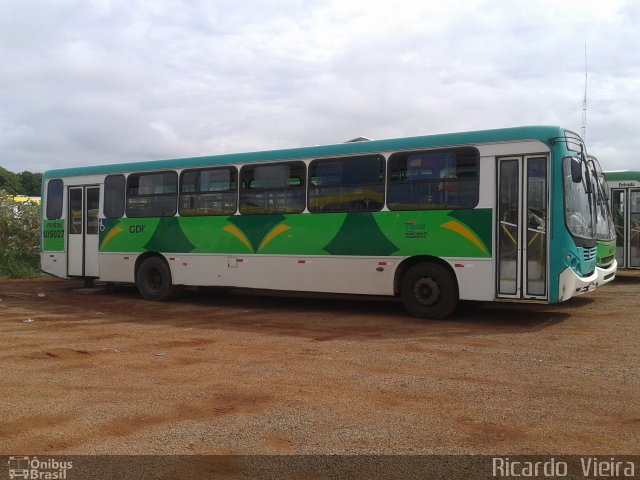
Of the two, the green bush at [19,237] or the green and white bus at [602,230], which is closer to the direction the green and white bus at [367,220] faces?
the green and white bus

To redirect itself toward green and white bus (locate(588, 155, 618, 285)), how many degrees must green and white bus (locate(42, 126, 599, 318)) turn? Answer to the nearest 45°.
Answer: approximately 45° to its left

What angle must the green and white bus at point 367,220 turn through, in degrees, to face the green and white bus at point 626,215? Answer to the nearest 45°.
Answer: approximately 90° to its left

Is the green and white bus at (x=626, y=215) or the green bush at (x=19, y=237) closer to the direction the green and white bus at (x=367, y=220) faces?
the green and white bus

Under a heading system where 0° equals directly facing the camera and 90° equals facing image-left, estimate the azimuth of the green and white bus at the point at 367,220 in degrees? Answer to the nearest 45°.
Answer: approximately 315°

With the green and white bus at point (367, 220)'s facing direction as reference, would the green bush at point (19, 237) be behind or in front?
behind

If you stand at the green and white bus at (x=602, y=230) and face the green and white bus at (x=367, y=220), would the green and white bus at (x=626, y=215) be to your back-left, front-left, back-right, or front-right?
back-right
